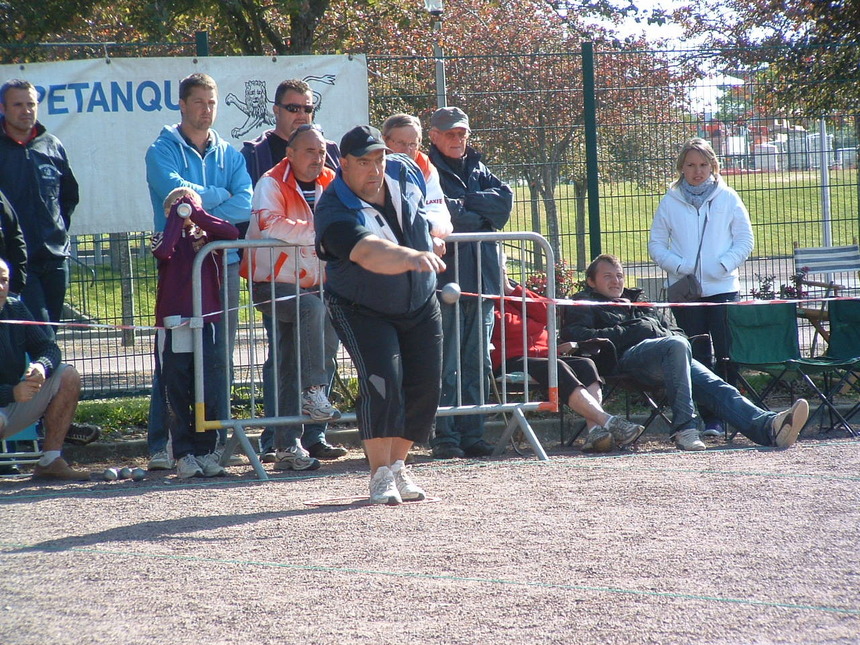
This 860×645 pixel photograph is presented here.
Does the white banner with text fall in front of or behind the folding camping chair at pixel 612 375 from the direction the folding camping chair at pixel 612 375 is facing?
behind

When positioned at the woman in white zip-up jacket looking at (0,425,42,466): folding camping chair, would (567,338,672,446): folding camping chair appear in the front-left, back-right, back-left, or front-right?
front-left

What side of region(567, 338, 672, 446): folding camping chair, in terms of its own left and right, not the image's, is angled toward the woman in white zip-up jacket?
left

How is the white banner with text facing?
toward the camera

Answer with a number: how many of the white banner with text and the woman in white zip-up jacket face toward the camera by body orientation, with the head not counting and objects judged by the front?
2

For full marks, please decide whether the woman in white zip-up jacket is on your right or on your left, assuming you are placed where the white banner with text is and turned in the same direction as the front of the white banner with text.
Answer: on your left

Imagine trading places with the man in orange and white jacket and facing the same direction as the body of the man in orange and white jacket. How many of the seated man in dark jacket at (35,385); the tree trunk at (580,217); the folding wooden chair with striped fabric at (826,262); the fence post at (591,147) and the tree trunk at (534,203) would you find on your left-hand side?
4

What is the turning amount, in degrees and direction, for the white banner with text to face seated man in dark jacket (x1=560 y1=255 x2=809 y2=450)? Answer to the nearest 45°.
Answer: approximately 45° to its left

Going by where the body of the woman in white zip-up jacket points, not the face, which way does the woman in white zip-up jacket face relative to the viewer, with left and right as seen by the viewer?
facing the viewer

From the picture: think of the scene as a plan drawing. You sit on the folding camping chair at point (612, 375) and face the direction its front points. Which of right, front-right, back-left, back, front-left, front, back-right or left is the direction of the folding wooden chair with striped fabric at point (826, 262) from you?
left

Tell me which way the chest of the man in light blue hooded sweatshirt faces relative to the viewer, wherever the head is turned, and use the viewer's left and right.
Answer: facing the viewer and to the right of the viewer

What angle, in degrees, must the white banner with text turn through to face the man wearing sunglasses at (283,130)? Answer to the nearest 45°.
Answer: approximately 45° to its left
